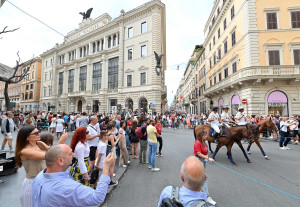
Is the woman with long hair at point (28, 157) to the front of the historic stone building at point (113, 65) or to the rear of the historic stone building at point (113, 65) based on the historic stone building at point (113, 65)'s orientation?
to the front

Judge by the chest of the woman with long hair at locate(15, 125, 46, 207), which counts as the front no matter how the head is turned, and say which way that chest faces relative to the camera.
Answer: to the viewer's right

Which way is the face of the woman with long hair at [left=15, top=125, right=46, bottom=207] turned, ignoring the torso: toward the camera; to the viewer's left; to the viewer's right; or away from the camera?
to the viewer's right

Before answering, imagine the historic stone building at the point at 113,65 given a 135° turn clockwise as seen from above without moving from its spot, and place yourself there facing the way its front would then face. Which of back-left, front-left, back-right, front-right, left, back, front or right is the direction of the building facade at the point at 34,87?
front-left

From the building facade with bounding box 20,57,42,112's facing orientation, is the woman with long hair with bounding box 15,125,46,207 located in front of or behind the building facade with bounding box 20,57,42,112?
in front

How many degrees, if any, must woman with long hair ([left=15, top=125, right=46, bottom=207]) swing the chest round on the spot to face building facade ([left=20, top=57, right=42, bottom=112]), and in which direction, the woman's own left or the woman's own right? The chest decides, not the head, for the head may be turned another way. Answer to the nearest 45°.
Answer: approximately 90° to the woman's own left

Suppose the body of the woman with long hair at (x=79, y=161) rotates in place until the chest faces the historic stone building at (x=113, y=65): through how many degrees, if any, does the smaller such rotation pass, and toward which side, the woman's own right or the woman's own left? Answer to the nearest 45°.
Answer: approximately 90° to the woman's own left

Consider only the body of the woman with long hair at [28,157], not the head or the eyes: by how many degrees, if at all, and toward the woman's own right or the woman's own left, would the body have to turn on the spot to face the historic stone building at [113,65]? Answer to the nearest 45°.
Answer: approximately 45° to the woman's own left

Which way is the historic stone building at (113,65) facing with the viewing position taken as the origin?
facing the viewer and to the left of the viewer

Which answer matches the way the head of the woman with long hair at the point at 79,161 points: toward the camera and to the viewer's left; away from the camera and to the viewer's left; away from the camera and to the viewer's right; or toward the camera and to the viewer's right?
away from the camera and to the viewer's right

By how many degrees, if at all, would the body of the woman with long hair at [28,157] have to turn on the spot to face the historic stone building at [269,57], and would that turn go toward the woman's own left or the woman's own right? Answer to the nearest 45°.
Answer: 0° — they already face it

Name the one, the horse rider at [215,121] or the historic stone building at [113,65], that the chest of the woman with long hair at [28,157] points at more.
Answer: the horse rider
